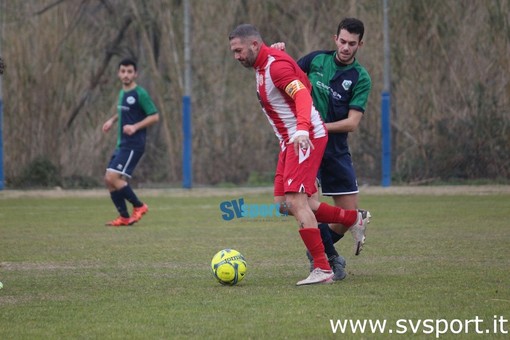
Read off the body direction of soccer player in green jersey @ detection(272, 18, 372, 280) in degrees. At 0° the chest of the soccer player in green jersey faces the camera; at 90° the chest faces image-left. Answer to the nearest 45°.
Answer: approximately 45°

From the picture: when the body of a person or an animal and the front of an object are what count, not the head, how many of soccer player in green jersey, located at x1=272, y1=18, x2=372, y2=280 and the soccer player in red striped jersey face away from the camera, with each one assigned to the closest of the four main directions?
0

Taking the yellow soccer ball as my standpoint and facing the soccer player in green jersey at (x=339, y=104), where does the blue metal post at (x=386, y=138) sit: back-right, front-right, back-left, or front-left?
front-left

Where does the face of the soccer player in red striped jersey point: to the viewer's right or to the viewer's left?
to the viewer's left

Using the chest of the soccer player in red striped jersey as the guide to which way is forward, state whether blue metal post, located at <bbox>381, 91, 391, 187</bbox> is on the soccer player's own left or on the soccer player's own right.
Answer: on the soccer player's own right

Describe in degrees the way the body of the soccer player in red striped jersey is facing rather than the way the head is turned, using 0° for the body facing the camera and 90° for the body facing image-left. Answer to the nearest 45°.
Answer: approximately 90°

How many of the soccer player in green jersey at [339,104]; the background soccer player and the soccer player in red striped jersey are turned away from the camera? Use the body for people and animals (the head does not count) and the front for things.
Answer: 0

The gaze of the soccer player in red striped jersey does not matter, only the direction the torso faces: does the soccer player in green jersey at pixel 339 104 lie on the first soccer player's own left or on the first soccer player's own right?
on the first soccer player's own right

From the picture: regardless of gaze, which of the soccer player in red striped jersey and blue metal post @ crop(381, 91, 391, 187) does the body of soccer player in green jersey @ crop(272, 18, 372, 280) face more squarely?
the soccer player in red striped jersey

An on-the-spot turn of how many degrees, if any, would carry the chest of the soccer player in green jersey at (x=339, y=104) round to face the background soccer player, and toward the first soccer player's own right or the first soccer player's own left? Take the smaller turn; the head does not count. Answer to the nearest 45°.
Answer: approximately 90° to the first soccer player's own right
